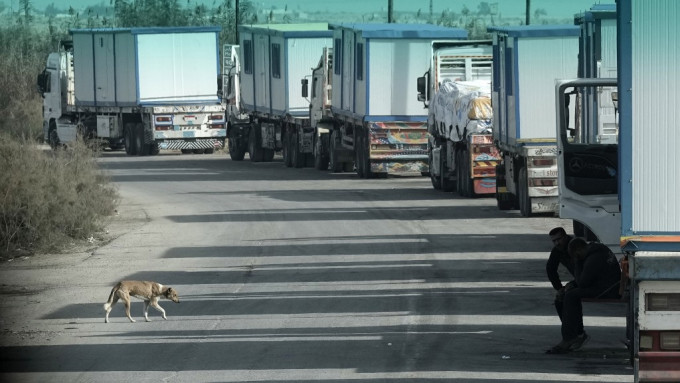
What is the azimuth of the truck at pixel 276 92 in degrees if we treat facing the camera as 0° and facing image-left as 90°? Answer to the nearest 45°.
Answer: approximately 135°

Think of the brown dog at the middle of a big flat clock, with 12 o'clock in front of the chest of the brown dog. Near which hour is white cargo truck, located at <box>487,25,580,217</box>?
The white cargo truck is roughly at 10 o'clock from the brown dog.

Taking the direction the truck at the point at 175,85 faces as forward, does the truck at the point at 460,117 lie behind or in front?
behind

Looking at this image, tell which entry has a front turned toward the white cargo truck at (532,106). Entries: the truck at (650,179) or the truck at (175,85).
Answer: the truck at (650,179)

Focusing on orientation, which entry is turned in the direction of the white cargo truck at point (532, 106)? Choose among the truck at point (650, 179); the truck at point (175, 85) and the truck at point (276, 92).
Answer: the truck at point (650, 179)

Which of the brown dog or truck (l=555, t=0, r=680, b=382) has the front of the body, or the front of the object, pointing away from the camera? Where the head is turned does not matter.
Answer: the truck

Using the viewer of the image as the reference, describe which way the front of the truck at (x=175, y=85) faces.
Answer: facing away from the viewer and to the left of the viewer

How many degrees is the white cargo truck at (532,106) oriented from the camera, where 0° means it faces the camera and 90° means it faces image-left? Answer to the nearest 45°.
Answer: approximately 180°

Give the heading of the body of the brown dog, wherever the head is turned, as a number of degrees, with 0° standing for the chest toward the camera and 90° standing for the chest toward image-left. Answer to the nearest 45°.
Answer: approximately 270°

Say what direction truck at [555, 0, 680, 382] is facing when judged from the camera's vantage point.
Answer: facing away from the viewer

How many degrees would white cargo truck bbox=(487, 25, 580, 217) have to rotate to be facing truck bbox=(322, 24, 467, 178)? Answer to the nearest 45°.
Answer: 0° — it already faces it
